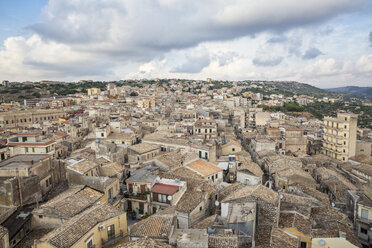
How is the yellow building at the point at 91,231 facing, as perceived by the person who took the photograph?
facing the viewer and to the right of the viewer

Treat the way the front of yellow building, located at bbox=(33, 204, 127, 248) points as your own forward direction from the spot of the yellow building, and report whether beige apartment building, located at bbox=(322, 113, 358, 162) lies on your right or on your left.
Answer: on your left

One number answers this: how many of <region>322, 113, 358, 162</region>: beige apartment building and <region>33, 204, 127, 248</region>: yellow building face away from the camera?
0

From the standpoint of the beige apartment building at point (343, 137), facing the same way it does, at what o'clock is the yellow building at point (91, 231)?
The yellow building is roughly at 11 o'clock from the beige apartment building.
